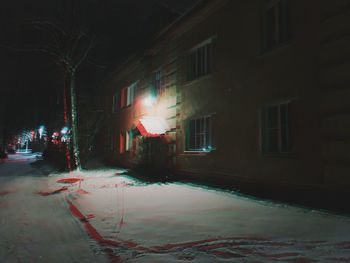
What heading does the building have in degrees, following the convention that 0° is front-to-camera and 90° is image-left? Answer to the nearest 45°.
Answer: approximately 45°

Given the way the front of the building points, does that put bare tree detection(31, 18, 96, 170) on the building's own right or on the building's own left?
on the building's own right
